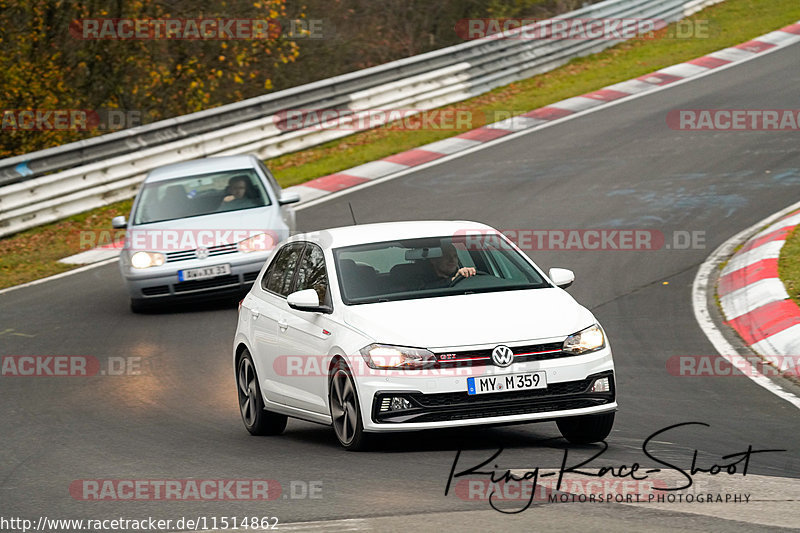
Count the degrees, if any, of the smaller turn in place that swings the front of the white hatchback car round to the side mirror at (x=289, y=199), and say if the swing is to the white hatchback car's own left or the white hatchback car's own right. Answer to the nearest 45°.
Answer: approximately 135° to the white hatchback car's own left

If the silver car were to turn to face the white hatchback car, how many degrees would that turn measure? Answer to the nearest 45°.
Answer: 0° — it already faces it

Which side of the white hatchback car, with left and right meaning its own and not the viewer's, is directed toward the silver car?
back

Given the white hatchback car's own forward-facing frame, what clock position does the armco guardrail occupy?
The armco guardrail is roughly at 7 o'clock from the white hatchback car.

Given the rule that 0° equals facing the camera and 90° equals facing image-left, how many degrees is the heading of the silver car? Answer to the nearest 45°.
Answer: approximately 0°

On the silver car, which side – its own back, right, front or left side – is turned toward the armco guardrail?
back
